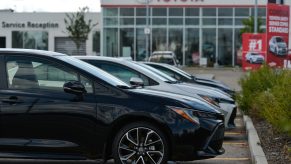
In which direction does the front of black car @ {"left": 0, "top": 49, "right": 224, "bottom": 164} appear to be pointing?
to the viewer's right

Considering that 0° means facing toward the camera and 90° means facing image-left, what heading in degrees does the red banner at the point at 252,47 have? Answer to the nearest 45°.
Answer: approximately 0°

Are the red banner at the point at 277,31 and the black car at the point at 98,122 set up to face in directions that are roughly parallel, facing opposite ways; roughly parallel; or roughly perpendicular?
roughly perpendicular

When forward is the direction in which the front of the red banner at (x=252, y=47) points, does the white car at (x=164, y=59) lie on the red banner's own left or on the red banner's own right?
on the red banner's own right

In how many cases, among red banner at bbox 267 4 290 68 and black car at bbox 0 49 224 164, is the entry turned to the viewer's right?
1
